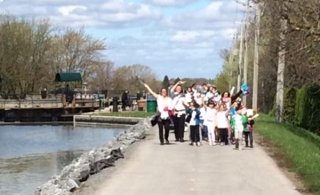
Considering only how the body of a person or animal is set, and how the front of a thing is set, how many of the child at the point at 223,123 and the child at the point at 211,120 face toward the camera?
2

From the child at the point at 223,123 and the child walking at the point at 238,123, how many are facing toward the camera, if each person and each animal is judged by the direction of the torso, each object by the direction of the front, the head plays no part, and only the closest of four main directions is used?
2

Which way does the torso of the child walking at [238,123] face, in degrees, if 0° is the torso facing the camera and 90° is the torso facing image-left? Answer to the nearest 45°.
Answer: approximately 0°
